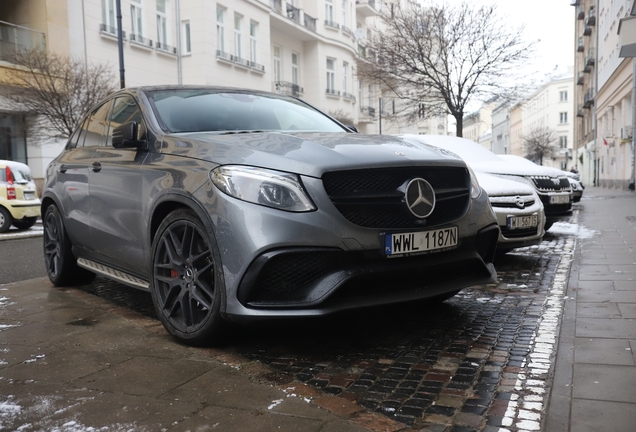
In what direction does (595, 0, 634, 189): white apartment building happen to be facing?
to the viewer's left

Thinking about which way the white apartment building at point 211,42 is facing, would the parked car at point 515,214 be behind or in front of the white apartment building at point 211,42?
in front

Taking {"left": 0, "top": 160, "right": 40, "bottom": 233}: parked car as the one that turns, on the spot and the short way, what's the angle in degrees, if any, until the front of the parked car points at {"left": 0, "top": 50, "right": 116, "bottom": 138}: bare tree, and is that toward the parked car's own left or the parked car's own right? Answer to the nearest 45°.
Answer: approximately 45° to the parked car's own right

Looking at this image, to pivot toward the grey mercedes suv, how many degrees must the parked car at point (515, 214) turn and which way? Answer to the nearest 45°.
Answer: approximately 45° to its right

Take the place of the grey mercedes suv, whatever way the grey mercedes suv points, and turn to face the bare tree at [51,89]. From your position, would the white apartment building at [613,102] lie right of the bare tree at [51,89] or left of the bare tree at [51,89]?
right

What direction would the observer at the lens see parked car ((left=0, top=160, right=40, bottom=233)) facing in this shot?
facing away from the viewer and to the left of the viewer

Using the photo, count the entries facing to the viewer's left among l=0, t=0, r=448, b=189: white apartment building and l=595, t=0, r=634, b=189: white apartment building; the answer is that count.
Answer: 1

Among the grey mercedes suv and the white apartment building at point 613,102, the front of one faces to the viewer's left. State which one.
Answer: the white apartment building

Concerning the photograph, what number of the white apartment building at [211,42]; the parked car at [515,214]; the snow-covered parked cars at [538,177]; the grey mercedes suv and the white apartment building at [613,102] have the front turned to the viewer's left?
1

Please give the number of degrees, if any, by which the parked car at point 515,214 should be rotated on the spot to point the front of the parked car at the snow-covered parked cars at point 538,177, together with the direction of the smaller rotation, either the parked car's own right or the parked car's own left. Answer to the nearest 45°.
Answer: approximately 135° to the parked car's own left

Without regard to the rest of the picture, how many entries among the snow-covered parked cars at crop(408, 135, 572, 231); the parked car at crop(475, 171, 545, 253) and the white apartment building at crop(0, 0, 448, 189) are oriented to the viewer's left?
0

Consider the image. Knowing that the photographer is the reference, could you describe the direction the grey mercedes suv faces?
facing the viewer and to the right of the viewer

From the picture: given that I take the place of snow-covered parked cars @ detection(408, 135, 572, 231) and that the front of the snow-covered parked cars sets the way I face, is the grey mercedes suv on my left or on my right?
on my right
